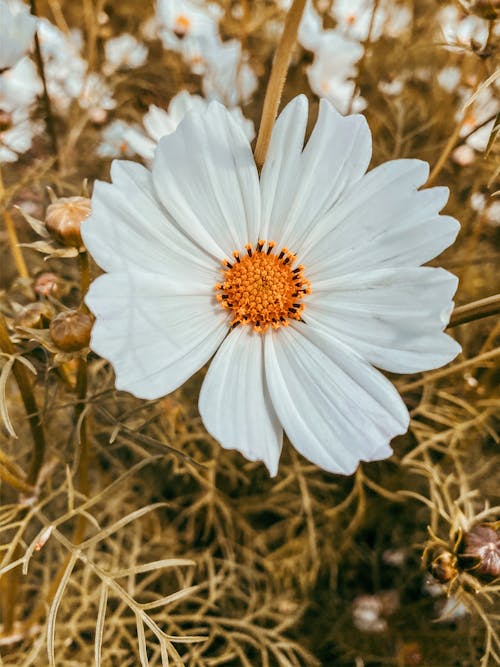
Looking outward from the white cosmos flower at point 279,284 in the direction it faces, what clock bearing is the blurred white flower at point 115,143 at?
The blurred white flower is roughly at 5 o'clock from the white cosmos flower.

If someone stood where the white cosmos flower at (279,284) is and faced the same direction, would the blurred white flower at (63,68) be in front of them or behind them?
behind

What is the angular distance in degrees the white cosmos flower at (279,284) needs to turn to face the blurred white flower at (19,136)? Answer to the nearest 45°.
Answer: approximately 135° to its right

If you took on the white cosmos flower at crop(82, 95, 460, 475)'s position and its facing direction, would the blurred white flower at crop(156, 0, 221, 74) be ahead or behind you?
behind

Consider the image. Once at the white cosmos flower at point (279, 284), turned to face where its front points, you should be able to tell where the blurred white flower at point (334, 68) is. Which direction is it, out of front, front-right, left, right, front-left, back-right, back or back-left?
back

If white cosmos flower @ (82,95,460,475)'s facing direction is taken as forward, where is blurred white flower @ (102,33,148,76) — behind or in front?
behind

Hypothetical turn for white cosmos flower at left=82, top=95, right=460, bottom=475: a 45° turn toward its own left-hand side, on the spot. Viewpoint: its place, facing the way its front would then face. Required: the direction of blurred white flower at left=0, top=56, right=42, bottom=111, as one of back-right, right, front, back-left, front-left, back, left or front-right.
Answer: back

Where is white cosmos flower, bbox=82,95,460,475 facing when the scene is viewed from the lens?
facing the viewer
